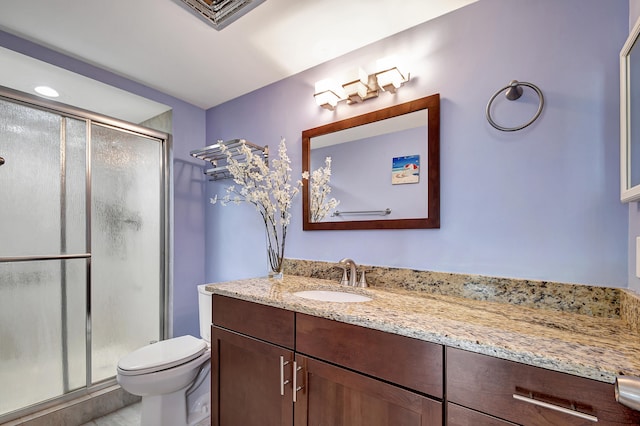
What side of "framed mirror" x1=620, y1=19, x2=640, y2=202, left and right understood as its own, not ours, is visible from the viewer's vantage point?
left

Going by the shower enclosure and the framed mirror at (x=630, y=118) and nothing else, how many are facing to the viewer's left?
1

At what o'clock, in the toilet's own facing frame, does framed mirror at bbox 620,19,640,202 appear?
The framed mirror is roughly at 9 o'clock from the toilet.

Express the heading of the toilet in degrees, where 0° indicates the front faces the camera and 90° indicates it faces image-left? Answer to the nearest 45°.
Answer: approximately 45°

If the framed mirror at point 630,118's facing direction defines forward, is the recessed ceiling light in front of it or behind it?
in front

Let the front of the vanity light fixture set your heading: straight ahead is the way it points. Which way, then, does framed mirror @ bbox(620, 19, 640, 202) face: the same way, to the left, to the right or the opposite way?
to the right

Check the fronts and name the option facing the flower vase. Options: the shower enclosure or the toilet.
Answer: the shower enclosure

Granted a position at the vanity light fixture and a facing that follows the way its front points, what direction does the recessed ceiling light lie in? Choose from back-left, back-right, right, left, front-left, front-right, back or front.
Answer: front-right

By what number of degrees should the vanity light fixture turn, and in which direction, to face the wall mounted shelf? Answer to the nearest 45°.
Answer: approximately 90° to its right

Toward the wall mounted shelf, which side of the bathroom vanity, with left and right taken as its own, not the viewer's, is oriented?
right

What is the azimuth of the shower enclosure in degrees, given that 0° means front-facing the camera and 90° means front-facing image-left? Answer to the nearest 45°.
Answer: approximately 315°

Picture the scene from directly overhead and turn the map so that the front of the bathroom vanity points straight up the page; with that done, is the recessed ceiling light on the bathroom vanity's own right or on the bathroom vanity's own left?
on the bathroom vanity's own right

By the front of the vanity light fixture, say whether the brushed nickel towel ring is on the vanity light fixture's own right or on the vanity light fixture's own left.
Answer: on the vanity light fixture's own left

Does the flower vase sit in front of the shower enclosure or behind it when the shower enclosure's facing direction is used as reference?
in front
